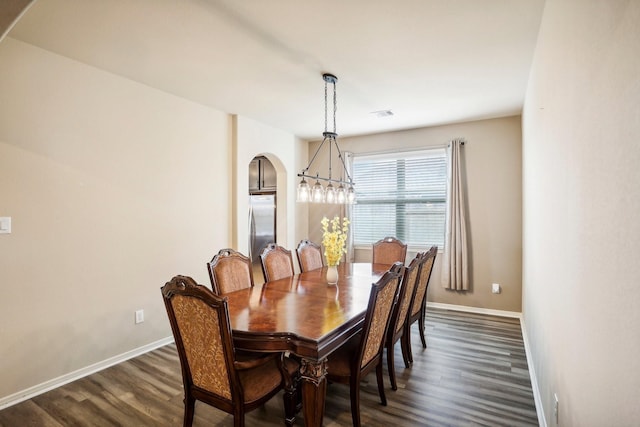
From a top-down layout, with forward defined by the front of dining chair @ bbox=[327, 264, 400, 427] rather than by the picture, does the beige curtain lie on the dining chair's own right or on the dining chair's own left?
on the dining chair's own right

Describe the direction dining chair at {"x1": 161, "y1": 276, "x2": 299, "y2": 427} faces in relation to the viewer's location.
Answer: facing away from the viewer and to the right of the viewer

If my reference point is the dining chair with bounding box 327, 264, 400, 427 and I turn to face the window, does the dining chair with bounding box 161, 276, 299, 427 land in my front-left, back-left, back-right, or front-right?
back-left

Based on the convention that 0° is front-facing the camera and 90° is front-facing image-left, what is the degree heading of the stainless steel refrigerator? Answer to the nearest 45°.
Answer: approximately 315°

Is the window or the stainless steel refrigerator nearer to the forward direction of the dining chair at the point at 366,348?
the stainless steel refrigerator

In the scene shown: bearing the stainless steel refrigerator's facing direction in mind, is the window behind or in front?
in front

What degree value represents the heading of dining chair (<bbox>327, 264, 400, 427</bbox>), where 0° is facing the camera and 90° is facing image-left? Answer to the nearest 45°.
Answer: approximately 135°

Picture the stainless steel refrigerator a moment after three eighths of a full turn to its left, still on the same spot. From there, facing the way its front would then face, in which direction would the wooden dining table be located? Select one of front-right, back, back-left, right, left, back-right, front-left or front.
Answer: back

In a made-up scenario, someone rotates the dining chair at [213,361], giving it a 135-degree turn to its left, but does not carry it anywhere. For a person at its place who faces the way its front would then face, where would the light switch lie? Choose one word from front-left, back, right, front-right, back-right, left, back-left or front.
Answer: front-right

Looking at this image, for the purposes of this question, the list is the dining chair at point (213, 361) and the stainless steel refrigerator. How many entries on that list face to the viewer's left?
0

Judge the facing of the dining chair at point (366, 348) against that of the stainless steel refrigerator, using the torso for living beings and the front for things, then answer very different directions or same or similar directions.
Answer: very different directions
